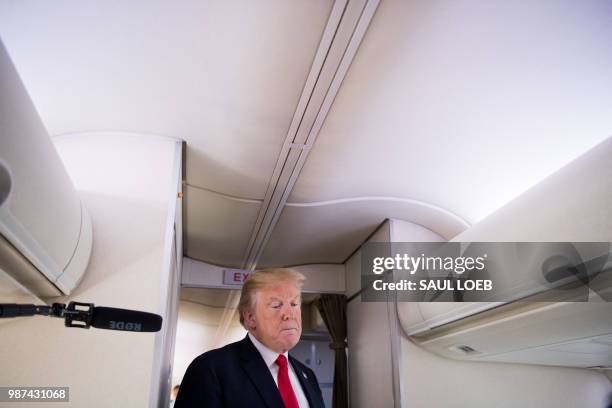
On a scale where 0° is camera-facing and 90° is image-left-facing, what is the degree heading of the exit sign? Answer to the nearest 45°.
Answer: approximately 0°

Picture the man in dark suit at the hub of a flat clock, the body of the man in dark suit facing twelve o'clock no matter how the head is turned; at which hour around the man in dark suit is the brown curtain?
The brown curtain is roughly at 8 o'clock from the man in dark suit.

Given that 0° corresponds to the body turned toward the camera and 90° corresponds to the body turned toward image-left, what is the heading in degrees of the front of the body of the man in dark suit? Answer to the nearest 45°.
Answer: approximately 315°

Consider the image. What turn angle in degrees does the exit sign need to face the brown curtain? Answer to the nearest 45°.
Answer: approximately 90° to its left
